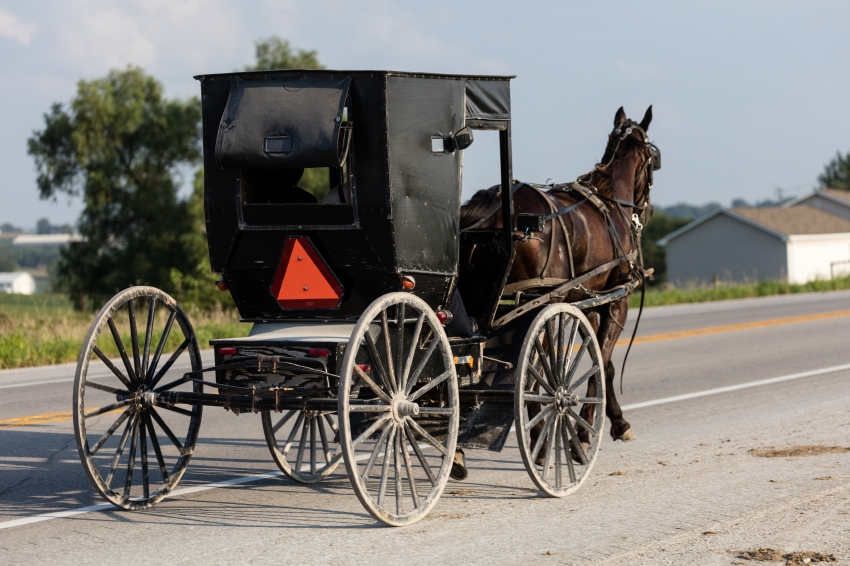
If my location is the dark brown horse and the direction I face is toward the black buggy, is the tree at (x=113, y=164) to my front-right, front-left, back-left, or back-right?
back-right

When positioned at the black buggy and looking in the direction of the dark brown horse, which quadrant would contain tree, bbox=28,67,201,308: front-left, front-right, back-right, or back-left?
front-left

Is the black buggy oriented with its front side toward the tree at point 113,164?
no

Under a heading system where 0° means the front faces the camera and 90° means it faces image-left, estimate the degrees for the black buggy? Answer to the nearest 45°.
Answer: approximately 225°

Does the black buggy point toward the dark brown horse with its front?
yes

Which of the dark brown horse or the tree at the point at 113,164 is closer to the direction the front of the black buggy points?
the dark brown horse
